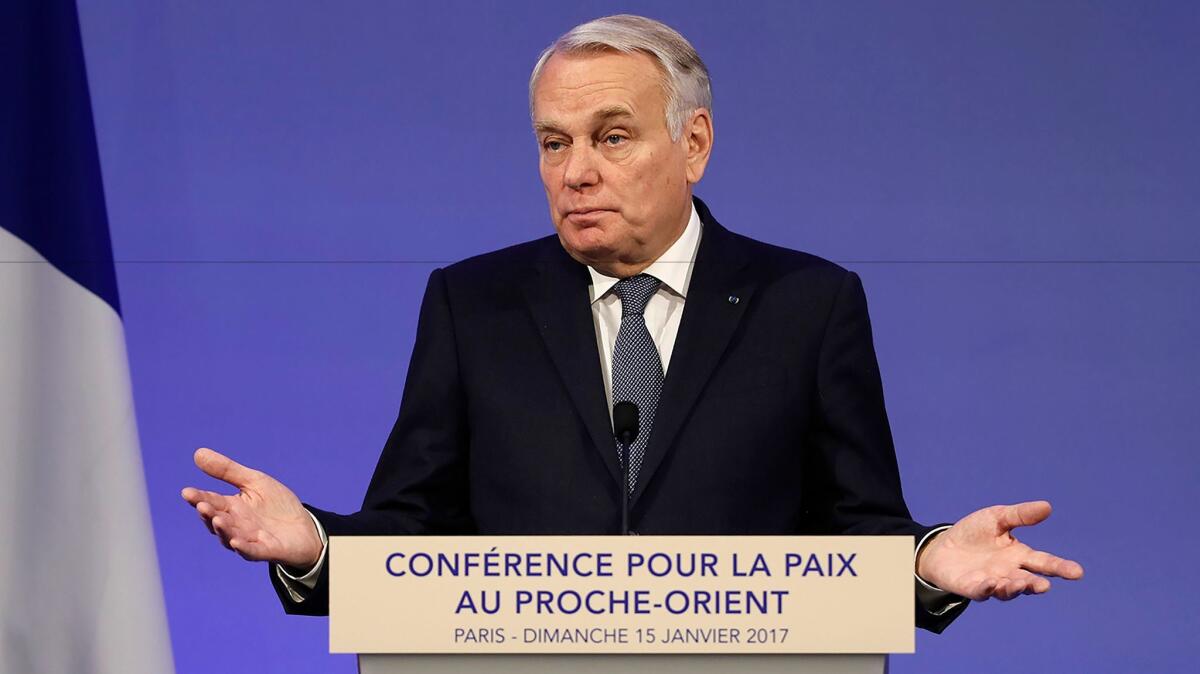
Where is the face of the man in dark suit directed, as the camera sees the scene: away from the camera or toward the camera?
toward the camera

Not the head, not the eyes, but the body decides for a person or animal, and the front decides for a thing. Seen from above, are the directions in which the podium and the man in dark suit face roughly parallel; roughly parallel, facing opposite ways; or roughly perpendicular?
roughly parallel

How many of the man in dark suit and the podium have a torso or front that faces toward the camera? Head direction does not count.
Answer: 2

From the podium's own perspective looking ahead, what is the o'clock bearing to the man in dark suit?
The man in dark suit is roughly at 6 o'clock from the podium.

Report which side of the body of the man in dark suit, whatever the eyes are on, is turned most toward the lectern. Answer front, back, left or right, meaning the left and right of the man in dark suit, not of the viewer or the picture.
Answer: front

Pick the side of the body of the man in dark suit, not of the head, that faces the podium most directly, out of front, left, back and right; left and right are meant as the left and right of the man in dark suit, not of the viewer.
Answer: front

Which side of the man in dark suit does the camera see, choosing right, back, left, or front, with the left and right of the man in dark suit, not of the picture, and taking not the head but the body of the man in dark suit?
front

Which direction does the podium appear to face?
toward the camera
